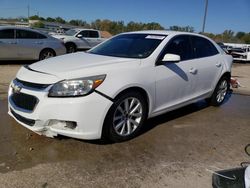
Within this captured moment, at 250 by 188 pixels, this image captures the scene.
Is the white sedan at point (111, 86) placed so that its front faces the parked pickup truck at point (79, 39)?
no

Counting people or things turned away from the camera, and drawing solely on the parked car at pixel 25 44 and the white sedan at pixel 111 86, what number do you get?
0

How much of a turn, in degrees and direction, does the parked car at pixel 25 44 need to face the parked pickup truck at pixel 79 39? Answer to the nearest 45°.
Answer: approximately 135° to its right

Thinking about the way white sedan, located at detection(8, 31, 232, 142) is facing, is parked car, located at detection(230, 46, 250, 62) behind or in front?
behind

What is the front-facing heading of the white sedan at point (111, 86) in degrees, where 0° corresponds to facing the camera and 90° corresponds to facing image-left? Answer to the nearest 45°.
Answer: approximately 45°

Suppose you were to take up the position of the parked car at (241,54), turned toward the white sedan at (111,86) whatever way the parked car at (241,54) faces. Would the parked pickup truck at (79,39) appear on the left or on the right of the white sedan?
right

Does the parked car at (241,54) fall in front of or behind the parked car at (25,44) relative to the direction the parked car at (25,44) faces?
behind
